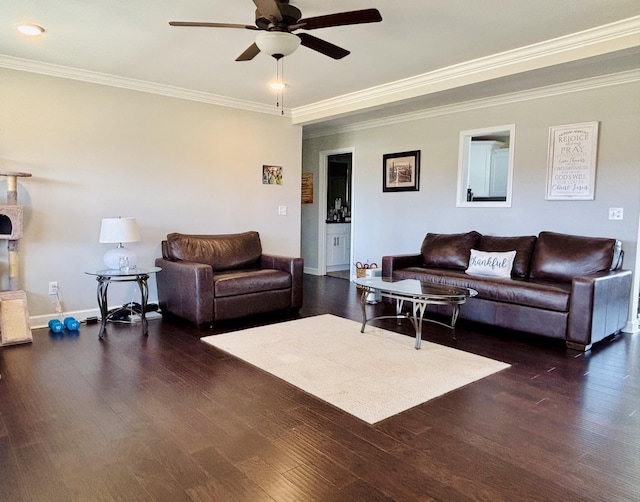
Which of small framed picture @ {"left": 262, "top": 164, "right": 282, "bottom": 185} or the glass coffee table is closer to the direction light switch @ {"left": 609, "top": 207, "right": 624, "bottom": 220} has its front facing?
the glass coffee table

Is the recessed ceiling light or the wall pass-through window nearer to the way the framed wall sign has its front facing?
the recessed ceiling light

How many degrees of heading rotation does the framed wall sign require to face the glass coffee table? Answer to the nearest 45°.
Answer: approximately 45° to its right

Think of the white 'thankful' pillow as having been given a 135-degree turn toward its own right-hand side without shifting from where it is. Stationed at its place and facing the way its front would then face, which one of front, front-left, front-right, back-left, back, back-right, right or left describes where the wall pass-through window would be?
front

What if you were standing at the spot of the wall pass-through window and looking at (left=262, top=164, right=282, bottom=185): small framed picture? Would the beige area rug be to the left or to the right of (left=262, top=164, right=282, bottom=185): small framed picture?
left

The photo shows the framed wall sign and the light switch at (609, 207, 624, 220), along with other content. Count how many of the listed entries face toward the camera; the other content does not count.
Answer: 2

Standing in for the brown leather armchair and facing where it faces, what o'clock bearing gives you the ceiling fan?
The ceiling fan is roughly at 1 o'clock from the brown leather armchair.
